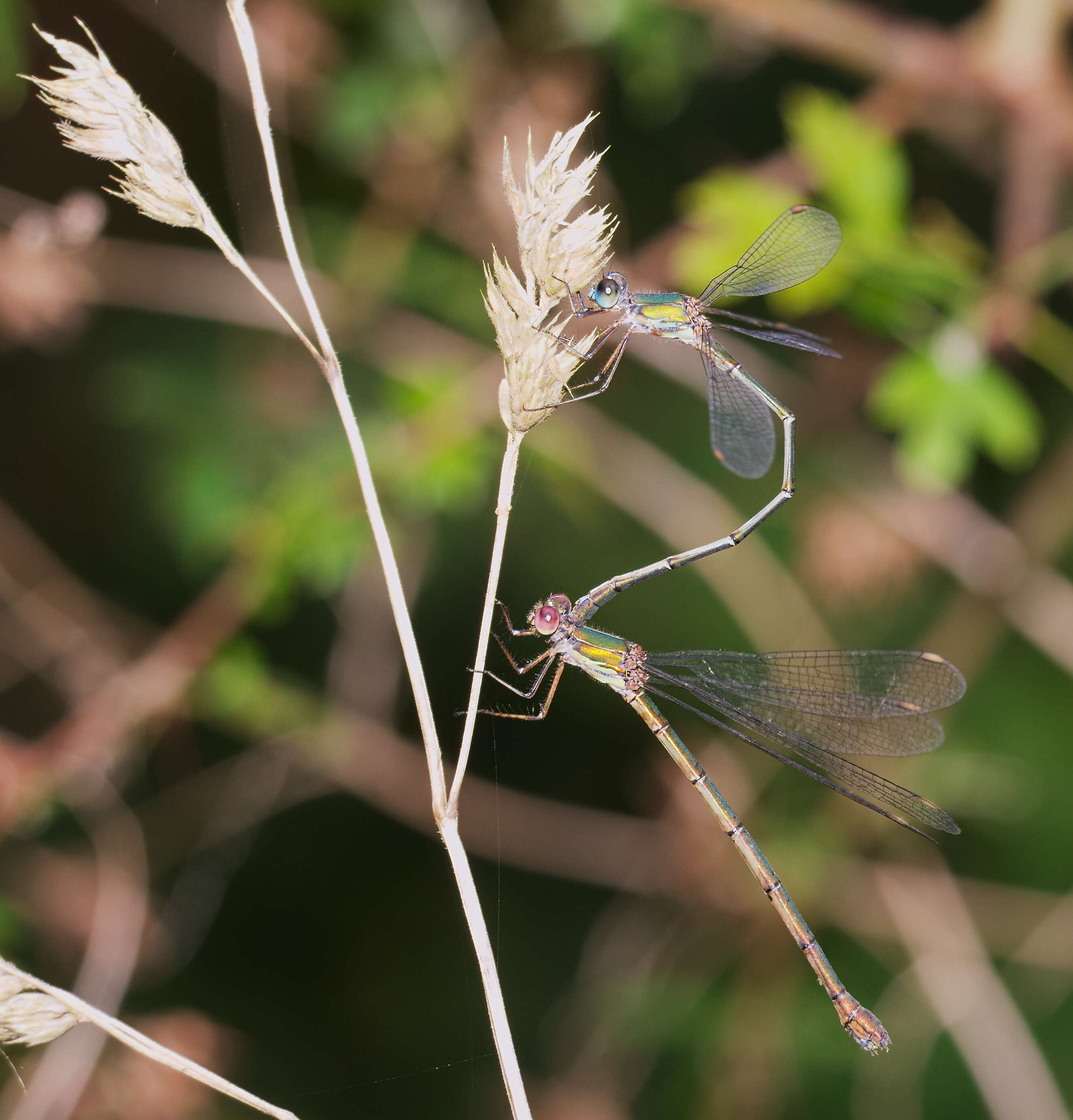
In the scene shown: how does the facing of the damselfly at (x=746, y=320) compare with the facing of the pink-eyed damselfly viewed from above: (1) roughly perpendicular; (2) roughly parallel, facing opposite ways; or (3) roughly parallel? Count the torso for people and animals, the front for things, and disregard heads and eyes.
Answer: roughly parallel

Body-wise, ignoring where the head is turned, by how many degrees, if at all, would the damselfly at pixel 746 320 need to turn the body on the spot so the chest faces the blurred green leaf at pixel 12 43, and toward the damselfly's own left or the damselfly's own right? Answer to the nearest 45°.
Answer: approximately 90° to the damselfly's own right

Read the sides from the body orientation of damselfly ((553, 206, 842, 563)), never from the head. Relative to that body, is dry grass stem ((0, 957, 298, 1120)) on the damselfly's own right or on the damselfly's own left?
on the damselfly's own left

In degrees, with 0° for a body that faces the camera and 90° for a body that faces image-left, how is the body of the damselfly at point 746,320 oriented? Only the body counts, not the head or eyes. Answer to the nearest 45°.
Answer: approximately 90°

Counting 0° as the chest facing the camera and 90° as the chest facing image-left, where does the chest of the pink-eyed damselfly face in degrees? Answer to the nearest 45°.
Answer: approximately 90°

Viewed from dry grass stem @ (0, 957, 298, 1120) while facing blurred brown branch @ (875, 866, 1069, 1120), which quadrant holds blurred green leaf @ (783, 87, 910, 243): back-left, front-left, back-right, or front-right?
front-left

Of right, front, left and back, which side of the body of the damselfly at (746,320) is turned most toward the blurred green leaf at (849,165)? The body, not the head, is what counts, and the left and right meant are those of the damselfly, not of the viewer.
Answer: right

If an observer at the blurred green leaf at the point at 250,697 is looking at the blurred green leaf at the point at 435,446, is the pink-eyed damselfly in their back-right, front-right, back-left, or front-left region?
front-right

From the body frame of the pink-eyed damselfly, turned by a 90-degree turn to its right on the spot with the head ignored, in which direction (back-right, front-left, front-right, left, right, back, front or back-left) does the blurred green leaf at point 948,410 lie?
front
